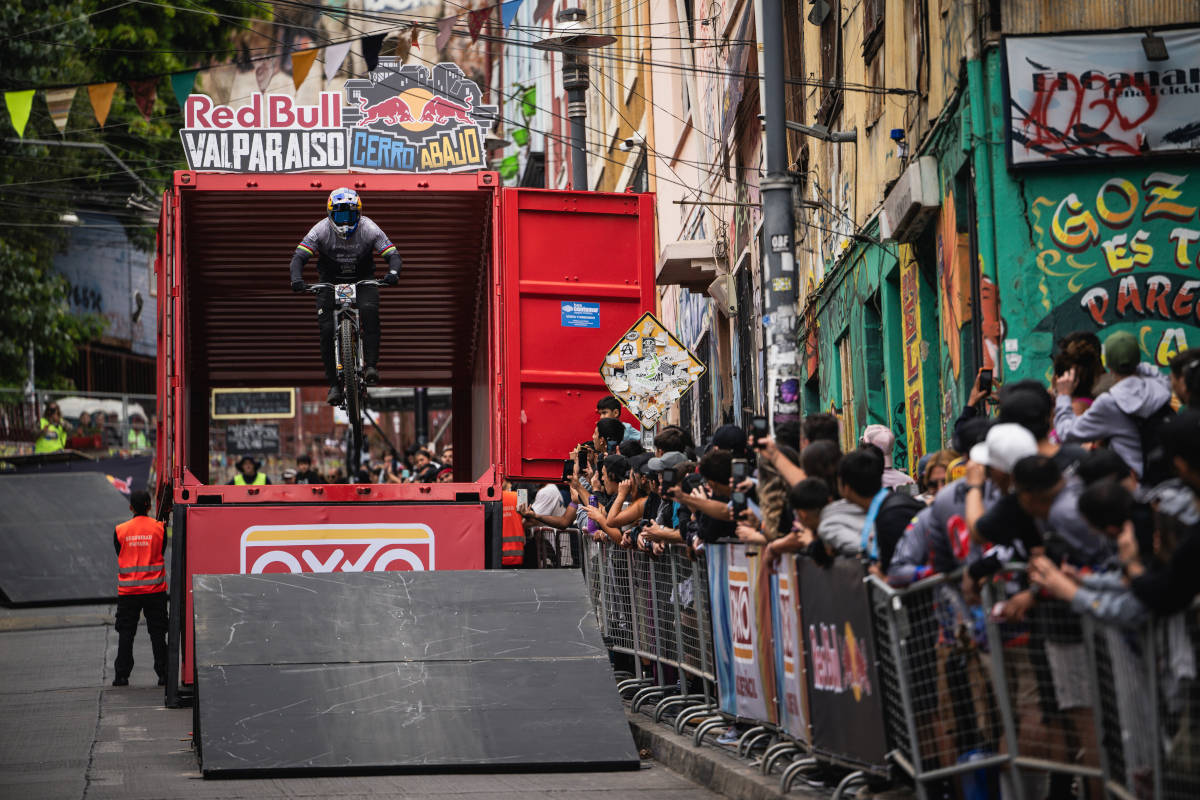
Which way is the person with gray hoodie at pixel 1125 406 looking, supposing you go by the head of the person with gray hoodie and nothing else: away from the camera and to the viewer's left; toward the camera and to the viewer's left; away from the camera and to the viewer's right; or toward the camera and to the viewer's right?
away from the camera and to the viewer's left

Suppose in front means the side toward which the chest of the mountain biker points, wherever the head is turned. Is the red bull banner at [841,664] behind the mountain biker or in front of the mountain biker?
in front

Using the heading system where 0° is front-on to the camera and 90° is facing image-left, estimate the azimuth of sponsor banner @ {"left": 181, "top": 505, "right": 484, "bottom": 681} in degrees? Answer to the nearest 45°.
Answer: approximately 0°

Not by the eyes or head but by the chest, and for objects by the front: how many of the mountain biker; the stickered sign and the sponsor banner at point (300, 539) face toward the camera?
3

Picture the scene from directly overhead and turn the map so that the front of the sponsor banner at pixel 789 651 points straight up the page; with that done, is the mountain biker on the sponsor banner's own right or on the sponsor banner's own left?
on the sponsor banner's own right

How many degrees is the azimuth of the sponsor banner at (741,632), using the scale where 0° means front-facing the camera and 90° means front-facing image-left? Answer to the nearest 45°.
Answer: approximately 45°

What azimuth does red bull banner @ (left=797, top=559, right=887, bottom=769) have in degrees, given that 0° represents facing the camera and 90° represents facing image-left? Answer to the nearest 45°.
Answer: approximately 45°

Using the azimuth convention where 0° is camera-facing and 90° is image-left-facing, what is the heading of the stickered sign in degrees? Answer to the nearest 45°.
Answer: approximately 0°
